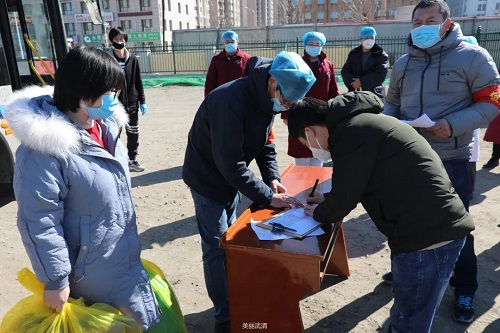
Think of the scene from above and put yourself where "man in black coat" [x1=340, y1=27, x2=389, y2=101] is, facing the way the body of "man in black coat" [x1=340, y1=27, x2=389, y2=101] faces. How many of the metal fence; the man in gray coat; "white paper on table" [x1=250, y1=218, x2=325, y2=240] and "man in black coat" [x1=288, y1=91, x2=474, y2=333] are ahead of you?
3

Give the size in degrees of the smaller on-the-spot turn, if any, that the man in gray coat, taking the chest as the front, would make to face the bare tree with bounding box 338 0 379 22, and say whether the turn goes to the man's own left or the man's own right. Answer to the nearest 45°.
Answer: approximately 135° to the man's own right

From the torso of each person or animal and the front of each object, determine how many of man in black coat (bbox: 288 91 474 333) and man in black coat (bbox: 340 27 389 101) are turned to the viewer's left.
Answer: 1

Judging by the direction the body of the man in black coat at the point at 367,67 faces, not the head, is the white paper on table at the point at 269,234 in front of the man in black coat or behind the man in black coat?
in front

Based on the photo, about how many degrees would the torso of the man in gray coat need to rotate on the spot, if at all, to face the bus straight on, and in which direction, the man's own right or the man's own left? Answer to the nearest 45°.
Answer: approximately 45° to the man's own right

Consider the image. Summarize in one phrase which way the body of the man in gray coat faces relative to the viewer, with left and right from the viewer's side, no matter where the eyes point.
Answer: facing the viewer and to the left of the viewer

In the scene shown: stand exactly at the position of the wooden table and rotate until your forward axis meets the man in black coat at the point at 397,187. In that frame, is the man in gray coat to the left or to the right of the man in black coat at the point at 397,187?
left

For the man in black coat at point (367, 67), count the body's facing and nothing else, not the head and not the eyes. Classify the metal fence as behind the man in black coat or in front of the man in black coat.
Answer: behind

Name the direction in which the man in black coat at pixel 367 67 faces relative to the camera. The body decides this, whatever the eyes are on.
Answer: toward the camera

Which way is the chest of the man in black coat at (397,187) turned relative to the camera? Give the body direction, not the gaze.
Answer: to the viewer's left

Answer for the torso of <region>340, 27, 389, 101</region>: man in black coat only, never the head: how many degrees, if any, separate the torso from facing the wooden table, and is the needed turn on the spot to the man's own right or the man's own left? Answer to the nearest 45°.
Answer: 0° — they already face it

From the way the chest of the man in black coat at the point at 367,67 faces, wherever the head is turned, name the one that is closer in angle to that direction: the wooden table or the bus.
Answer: the wooden table

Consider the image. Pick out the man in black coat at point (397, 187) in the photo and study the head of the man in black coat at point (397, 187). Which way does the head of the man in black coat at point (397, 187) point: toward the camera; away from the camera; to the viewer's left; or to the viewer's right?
to the viewer's left

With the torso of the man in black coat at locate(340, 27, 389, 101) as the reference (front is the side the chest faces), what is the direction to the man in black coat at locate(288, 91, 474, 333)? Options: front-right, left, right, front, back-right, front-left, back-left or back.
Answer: front
